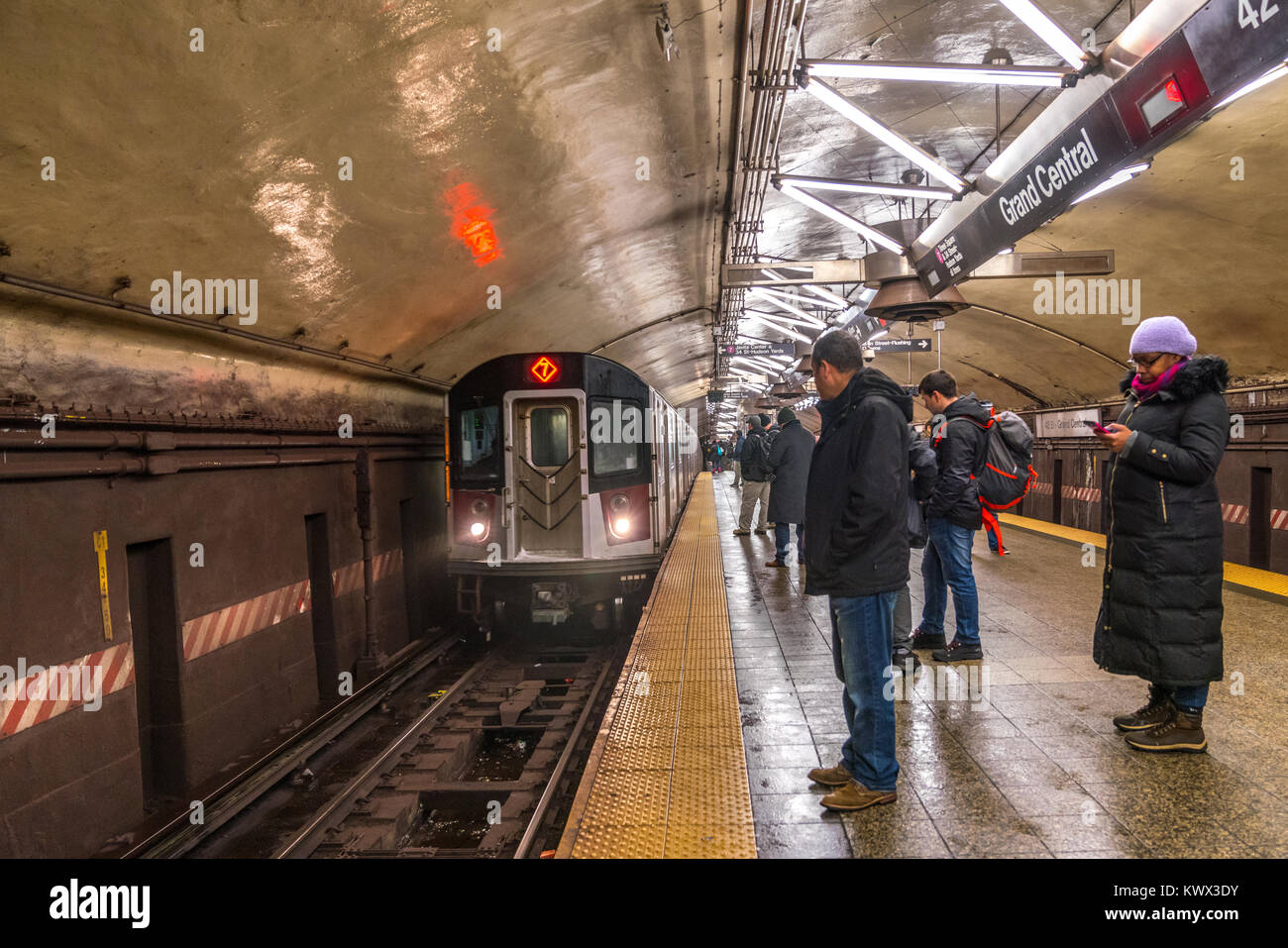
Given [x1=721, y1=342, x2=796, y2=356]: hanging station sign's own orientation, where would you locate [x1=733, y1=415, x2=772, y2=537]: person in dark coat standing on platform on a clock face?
The person in dark coat standing on platform is roughly at 12 o'clock from the hanging station sign.

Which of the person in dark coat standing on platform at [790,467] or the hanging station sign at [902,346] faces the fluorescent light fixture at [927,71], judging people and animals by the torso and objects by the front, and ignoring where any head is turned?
the hanging station sign

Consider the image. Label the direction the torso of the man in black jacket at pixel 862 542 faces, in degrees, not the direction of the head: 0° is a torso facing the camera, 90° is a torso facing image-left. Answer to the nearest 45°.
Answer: approximately 90°

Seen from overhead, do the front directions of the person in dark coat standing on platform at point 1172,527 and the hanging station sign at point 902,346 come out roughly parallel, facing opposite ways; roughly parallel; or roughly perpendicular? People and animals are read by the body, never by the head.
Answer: roughly perpendicular

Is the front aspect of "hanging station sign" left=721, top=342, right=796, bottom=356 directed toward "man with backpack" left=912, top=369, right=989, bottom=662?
yes

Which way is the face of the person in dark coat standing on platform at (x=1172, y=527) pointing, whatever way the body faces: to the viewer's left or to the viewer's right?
to the viewer's left

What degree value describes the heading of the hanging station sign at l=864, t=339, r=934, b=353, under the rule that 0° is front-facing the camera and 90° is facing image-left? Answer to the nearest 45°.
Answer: approximately 0°

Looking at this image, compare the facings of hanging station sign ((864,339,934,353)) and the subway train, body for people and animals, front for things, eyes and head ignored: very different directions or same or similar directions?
same or similar directions

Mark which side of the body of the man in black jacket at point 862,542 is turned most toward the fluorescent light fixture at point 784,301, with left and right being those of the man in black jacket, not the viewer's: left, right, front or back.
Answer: right

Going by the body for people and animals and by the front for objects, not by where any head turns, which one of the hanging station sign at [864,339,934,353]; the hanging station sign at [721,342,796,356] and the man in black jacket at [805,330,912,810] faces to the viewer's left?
the man in black jacket

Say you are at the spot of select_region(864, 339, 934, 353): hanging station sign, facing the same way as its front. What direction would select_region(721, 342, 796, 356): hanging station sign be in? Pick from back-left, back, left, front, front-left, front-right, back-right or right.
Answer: back-right

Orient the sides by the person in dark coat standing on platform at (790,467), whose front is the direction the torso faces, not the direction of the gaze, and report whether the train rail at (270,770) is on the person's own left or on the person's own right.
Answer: on the person's own left

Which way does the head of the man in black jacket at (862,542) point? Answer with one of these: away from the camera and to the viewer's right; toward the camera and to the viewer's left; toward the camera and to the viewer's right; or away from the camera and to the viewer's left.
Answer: away from the camera and to the viewer's left

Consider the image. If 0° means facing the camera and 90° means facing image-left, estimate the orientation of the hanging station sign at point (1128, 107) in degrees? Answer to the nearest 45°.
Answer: approximately 45°

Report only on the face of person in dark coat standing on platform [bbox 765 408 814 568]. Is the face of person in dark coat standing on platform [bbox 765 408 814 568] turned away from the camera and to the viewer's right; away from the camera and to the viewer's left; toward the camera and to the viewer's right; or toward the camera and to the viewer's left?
away from the camera and to the viewer's left

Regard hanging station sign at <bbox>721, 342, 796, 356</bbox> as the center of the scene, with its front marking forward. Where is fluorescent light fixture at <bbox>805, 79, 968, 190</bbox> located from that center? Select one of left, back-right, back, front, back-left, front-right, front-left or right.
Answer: front

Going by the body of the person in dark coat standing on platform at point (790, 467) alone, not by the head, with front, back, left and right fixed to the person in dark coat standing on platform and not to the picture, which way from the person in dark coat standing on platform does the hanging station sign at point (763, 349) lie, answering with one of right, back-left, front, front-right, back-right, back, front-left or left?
front-right

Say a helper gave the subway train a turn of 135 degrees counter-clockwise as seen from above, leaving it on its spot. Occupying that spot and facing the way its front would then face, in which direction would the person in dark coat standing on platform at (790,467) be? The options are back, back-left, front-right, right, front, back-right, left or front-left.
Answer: front-right
